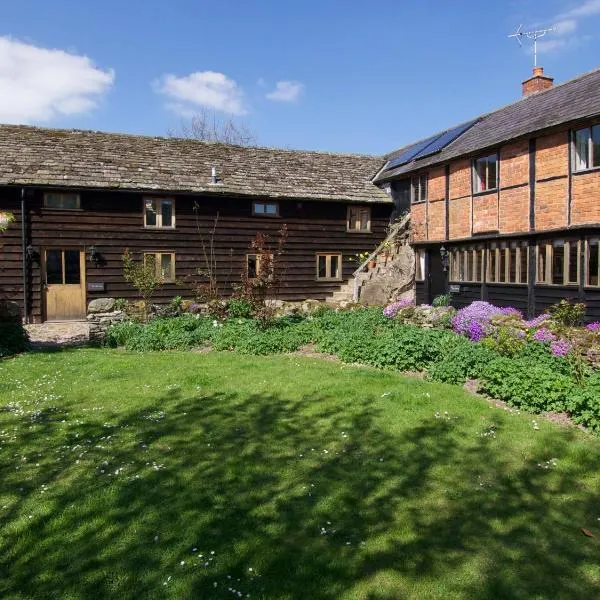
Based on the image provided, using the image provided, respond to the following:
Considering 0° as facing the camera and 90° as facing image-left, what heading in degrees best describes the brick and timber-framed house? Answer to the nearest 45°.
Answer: approximately 45°

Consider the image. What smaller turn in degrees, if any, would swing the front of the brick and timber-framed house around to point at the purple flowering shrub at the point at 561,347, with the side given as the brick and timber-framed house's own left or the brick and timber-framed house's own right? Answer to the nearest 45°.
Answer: approximately 45° to the brick and timber-framed house's own left

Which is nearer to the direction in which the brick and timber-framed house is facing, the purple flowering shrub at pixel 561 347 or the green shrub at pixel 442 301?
the purple flowering shrub

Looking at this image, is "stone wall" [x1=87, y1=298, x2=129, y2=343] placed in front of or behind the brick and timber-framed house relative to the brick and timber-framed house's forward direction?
in front

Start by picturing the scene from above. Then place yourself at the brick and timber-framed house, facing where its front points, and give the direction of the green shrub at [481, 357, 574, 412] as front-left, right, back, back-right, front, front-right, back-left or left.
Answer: front-left

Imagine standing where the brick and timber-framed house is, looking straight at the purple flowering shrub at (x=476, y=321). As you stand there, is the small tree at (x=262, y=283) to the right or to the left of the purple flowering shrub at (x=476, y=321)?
right

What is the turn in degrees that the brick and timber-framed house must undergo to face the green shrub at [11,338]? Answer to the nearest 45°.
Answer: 0° — it already faces it

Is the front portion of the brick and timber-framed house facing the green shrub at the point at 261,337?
yes

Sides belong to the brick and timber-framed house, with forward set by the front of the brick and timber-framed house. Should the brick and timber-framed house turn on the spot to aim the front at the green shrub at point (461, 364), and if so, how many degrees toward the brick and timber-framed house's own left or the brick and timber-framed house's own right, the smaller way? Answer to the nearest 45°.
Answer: approximately 45° to the brick and timber-framed house's own left

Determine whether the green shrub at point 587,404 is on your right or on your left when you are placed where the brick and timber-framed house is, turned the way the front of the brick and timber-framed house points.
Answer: on your left

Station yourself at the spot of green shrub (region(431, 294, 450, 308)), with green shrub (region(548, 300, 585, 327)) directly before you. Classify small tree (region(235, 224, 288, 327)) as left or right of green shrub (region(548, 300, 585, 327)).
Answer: right
